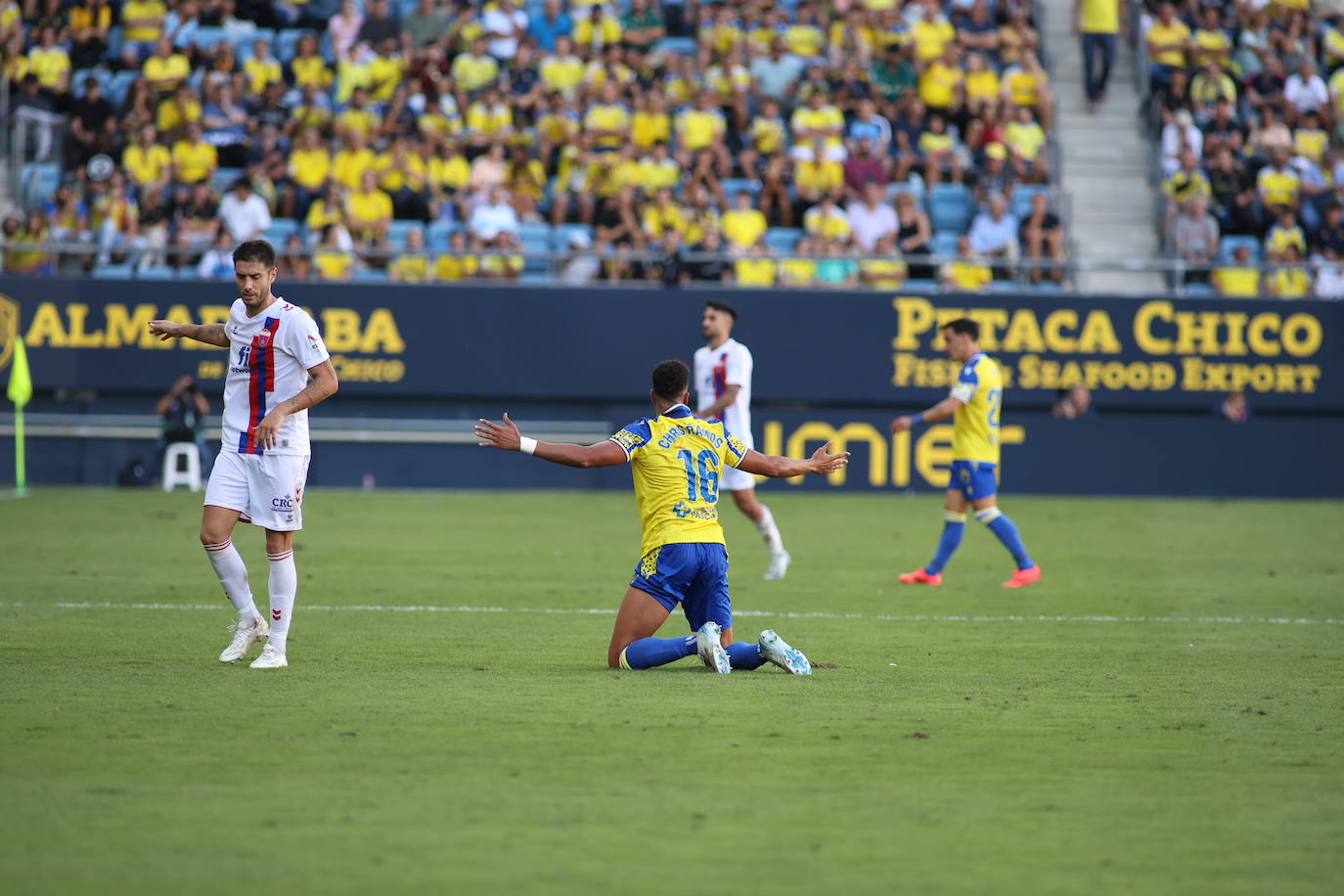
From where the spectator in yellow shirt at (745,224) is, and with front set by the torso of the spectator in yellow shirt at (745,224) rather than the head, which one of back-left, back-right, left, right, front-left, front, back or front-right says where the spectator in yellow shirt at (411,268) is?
right

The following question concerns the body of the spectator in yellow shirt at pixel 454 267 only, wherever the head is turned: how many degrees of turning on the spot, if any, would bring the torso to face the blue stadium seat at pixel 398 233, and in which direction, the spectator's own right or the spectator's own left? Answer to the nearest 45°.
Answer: approximately 135° to the spectator's own right

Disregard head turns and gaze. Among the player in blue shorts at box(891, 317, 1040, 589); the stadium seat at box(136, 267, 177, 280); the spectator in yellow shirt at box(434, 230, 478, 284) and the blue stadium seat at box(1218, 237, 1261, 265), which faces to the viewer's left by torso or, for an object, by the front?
the player in blue shorts

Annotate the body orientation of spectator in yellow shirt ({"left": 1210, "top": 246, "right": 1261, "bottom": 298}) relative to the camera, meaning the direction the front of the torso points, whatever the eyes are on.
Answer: toward the camera

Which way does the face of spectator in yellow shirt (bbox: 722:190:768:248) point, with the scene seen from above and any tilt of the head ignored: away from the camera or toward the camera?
toward the camera

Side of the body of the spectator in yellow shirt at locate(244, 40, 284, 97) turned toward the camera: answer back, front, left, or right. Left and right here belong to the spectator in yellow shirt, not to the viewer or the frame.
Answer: front

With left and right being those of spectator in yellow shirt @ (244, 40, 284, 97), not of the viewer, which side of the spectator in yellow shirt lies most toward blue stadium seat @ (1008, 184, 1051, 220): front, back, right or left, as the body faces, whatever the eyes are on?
left

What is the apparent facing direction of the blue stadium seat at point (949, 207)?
toward the camera

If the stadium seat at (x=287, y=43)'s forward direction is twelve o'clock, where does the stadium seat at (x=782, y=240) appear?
the stadium seat at (x=782, y=240) is roughly at 10 o'clock from the stadium seat at (x=287, y=43).

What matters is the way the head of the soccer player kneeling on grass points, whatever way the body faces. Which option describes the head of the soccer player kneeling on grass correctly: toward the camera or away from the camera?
away from the camera

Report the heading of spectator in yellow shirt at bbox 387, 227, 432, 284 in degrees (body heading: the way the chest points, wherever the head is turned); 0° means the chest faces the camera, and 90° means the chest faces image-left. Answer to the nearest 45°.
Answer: approximately 0°

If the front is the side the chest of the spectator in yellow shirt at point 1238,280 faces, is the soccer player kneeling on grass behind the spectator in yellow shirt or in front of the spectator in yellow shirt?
in front

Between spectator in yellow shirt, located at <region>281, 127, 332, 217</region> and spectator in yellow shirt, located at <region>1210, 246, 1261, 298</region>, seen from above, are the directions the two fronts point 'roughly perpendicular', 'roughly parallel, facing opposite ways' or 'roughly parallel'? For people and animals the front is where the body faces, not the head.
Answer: roughly parallel

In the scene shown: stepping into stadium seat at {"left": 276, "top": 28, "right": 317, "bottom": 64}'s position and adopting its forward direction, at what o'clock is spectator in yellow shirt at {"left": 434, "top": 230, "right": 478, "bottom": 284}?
The spectator in yellow shirt is roughly at 11 o'clock from the stadium seat.
